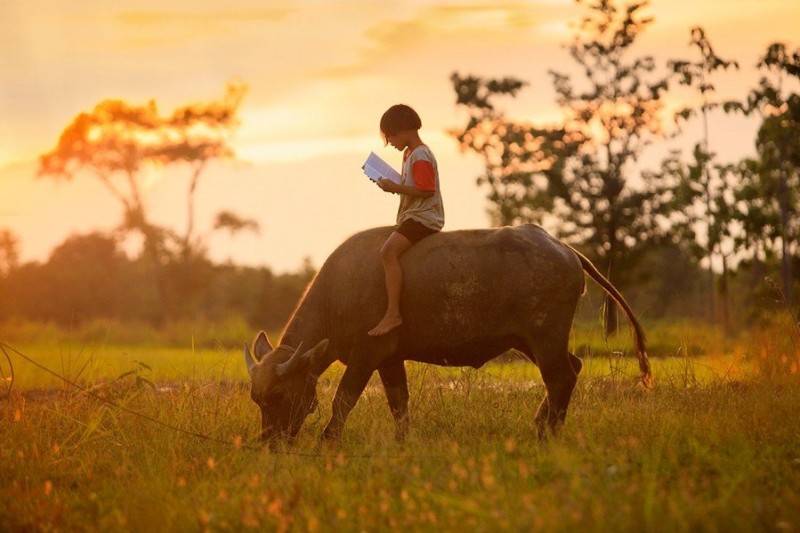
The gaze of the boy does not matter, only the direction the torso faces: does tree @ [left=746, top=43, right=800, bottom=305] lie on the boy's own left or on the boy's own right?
on the boy's own right

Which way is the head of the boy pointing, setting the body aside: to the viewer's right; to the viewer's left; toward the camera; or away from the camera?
to the viewer's left

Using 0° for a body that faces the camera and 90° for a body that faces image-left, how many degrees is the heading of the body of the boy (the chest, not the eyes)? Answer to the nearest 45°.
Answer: approximately 90°

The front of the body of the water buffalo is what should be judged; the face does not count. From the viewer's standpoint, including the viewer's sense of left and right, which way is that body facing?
facing to the left of the viewer
